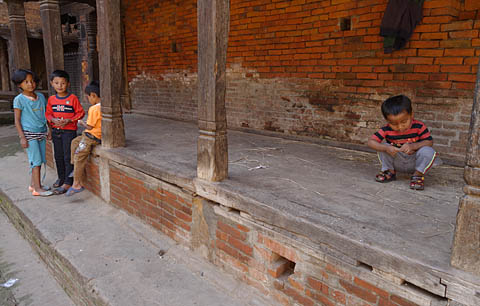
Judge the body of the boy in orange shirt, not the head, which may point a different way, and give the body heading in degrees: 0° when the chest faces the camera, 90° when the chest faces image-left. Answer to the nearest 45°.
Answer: approximately 90°

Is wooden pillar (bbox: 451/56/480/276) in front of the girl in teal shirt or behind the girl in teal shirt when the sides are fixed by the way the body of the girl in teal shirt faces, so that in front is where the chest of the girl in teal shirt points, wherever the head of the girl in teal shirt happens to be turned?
in front

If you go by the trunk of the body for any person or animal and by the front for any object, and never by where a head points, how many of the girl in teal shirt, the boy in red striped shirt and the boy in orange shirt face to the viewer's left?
1

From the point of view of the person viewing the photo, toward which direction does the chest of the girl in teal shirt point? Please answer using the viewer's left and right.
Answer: facing the viewer and to the right of the viewer

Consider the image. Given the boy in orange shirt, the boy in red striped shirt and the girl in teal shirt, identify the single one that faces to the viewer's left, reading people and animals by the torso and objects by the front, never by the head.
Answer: the boy in orange shirt

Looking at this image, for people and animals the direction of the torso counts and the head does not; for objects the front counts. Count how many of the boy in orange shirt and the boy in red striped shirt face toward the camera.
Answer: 1

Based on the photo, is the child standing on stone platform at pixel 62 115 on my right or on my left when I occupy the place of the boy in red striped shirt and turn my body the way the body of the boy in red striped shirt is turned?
on my right

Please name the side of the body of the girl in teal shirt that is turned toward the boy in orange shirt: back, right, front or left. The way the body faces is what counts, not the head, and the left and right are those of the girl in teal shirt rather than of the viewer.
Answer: front

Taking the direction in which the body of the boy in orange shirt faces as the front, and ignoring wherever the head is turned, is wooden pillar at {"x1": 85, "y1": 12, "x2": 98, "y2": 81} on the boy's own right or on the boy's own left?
on the boy's own right
